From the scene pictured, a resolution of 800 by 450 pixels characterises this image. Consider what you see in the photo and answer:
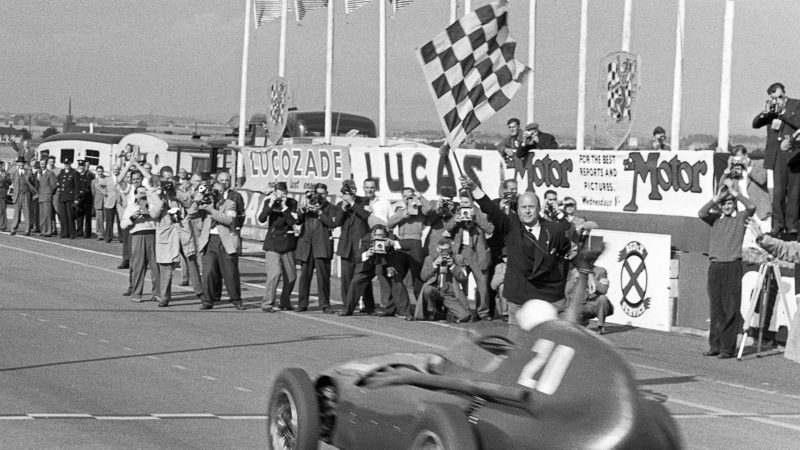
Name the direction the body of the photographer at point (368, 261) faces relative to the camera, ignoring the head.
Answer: toward the camera

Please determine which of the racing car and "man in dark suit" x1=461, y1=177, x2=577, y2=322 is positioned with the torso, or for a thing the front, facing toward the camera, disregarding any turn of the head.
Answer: the man in dark suit

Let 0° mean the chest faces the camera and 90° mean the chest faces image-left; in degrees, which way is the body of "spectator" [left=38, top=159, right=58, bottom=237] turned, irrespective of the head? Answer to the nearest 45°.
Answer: approximately 315°

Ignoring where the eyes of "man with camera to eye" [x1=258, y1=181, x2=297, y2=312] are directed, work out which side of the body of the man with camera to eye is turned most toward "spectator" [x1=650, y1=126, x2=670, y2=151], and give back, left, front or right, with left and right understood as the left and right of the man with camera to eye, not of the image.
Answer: left

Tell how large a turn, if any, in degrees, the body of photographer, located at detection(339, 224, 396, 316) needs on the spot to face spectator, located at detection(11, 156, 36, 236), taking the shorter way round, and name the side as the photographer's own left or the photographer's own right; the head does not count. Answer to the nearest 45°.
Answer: approximately 135° to the photographer's own right

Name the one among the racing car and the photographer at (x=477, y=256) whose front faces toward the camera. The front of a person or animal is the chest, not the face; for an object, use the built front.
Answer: the photographer

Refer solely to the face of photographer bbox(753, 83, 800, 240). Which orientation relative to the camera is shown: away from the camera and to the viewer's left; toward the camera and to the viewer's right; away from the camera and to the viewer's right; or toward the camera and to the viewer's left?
toward the camera and to the viewer's left

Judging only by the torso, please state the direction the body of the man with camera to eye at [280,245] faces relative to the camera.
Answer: toward the camera

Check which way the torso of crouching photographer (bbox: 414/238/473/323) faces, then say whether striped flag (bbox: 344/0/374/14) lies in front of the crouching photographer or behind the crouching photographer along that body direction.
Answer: behind

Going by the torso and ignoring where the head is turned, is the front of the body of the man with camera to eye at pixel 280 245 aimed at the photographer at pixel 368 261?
no

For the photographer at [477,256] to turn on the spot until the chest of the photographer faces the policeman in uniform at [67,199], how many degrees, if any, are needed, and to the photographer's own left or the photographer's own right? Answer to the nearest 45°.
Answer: approximately 135° to the photographer's own right
